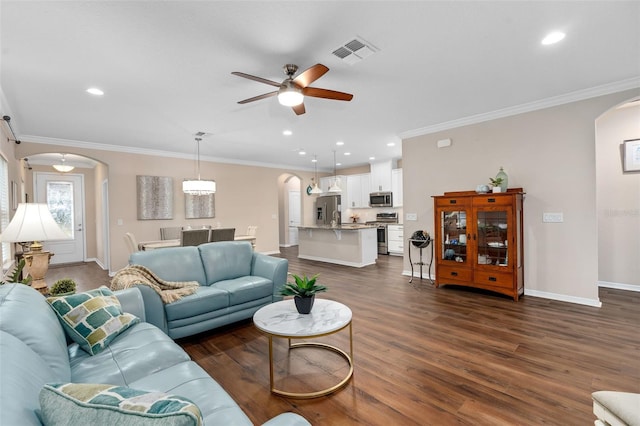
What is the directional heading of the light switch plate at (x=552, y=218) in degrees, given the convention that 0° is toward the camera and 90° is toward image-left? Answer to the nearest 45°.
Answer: approximately 0°

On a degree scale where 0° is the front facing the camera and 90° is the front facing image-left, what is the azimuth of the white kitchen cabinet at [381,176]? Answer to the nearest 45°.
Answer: approximately 45°

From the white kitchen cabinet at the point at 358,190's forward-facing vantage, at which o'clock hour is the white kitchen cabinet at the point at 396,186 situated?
the white kitchen cabinet at the point at 396,186 is roughly at 9 o'clock from the white kitchen cabinet at the point at 358,190.

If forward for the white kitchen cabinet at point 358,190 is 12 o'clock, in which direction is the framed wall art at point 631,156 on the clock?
The framed wall art is roughly at 9 o'clock from the white kitchen cabinet.

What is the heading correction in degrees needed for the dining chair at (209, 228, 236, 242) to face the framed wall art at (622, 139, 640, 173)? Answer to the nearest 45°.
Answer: approximately 135° to its right

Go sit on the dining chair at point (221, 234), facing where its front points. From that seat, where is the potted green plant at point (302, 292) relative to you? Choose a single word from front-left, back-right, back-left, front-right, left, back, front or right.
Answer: back

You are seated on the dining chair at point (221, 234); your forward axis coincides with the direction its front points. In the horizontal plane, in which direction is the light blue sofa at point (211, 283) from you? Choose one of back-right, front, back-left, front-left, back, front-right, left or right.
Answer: back

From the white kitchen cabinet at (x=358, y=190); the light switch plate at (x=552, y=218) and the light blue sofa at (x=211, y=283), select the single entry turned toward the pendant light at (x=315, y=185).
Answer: the white kitchen cabinet

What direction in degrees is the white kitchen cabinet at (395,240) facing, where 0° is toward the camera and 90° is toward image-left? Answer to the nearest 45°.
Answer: approximately 45°

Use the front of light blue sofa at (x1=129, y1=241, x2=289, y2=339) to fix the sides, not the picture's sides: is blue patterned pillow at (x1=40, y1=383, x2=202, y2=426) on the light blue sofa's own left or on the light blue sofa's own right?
on the light blue sofa's own right

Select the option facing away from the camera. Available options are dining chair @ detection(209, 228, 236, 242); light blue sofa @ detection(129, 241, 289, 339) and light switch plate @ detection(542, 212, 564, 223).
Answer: the dining chair

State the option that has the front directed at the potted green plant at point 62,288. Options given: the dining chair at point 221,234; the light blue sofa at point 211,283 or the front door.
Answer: the front door

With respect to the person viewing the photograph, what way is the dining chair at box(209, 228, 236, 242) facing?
facing away from the viewer
